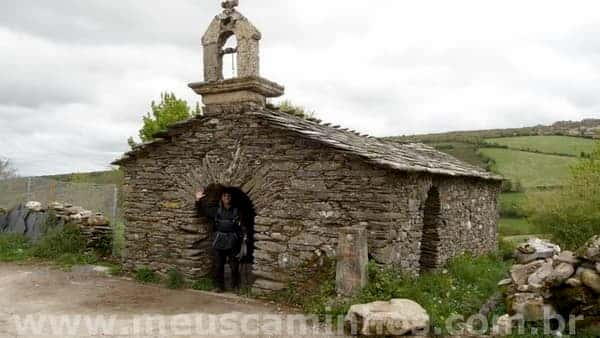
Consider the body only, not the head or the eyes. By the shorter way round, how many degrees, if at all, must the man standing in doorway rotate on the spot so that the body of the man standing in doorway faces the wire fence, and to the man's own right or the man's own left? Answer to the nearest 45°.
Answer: approximately 135° to the man's own right

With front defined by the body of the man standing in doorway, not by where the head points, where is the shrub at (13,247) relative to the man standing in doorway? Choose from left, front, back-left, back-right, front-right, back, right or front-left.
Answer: back-right

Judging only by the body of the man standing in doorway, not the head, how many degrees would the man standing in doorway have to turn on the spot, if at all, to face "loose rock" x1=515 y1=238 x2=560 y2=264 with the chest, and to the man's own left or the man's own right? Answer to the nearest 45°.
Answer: approximately 90° to the man's own left

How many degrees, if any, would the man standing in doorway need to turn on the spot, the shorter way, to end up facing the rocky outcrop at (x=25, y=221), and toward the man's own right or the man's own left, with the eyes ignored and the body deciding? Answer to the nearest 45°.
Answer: approximately 135° to the man's own right

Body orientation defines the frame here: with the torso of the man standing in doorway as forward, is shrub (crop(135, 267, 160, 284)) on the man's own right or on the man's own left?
on the man's own right

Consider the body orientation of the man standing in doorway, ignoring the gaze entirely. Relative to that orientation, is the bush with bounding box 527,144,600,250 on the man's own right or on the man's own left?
on the man's own left

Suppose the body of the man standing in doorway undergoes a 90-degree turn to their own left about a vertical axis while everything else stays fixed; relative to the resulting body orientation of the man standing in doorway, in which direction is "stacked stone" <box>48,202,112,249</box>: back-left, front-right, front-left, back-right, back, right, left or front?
back-left

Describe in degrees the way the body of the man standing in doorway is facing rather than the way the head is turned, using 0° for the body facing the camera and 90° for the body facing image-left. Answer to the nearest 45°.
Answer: approximately 0°

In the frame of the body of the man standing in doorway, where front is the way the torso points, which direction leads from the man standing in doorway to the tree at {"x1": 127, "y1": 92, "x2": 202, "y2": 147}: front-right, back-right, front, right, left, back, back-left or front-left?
back
